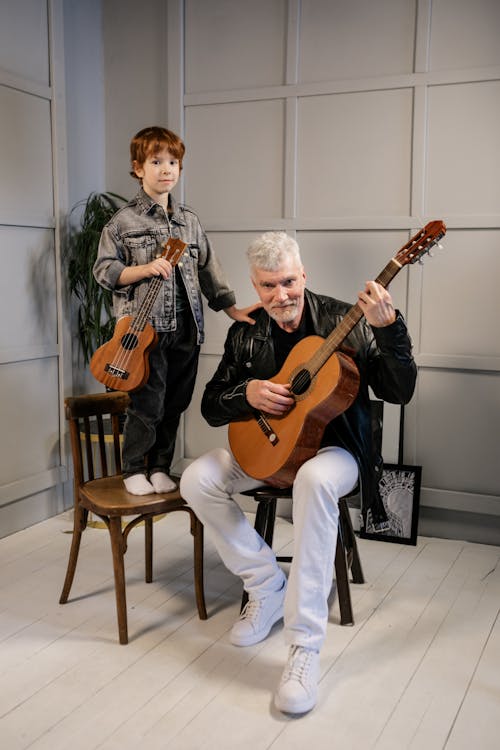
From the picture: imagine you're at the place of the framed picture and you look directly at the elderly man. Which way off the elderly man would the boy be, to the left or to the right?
right

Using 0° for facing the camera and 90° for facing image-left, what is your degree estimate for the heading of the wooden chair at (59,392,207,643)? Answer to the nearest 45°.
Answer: approximately 315°

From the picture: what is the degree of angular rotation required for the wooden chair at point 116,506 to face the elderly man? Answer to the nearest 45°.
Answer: approximately 45° to its left

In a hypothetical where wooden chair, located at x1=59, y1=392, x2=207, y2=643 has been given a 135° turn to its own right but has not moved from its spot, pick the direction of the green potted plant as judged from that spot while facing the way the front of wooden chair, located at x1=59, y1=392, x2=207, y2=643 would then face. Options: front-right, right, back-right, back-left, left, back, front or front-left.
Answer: right

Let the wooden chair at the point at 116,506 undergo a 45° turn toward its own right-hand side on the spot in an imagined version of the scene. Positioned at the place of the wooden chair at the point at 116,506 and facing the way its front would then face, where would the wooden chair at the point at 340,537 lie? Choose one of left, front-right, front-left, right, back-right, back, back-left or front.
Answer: left

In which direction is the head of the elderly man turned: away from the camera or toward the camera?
toward the camera

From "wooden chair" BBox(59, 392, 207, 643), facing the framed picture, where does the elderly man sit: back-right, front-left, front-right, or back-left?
front-right

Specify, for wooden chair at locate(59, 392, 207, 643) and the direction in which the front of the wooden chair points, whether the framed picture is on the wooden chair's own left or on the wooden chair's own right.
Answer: on the wooden chair's own left

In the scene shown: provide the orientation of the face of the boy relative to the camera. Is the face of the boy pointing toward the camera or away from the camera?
toward the camera

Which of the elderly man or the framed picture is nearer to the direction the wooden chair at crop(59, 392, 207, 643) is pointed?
the elderly man
